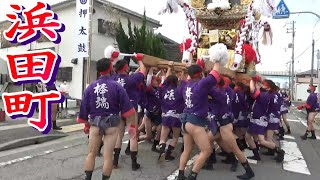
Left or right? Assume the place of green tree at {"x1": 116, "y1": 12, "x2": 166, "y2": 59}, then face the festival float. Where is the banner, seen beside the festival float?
right

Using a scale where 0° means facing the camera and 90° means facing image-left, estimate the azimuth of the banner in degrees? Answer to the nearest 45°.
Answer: approximately 0°

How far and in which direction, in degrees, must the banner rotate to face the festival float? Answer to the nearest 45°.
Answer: approximately 45° to its left

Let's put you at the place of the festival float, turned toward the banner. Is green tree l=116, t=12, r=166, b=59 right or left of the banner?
right

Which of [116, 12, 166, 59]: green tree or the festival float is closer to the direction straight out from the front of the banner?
the festival float

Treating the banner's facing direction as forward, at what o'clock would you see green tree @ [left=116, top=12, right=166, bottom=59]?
The green tree is roughly at 7 o'clock from the banner.
